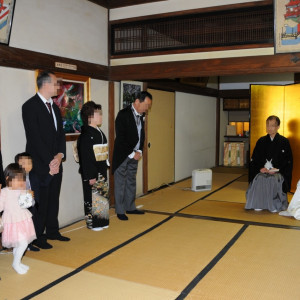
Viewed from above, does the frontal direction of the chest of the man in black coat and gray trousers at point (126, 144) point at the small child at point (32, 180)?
no

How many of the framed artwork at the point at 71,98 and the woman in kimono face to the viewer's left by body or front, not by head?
0

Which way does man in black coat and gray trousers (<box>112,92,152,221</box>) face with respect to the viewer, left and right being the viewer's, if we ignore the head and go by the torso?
facing the viewer and to the right of the viewer

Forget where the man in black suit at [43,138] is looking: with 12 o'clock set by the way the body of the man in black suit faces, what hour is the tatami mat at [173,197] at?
The tatami mat is roughly at 9 o'clock from the man in black suit.

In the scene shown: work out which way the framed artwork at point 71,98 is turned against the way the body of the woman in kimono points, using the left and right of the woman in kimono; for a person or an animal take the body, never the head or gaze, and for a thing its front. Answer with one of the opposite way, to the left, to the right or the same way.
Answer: the same way

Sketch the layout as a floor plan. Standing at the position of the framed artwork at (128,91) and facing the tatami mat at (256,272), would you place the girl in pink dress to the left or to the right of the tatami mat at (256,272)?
right

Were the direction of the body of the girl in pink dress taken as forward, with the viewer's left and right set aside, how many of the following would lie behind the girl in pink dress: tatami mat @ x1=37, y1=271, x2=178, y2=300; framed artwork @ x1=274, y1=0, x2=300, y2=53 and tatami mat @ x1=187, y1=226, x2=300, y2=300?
0

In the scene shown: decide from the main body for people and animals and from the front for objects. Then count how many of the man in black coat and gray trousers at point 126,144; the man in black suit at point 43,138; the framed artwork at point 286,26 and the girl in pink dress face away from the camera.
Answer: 0

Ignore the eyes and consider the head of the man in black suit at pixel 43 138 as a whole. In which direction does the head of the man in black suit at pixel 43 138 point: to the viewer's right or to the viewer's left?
to the viewer's right

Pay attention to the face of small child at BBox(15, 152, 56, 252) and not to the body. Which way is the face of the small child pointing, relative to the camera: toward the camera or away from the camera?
toward the camera

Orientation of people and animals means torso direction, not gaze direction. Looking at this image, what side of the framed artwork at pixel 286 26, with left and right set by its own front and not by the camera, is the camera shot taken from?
front

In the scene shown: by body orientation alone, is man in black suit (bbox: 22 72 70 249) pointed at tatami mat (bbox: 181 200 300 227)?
no

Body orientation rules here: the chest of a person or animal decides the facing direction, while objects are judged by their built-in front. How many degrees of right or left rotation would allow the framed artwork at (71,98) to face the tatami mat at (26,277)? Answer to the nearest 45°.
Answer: approximately 45° to its right
